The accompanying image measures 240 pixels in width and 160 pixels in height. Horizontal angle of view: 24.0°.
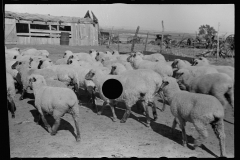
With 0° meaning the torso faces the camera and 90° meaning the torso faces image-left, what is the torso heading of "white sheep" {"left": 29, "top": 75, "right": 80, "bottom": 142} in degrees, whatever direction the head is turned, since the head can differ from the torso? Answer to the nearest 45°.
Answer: approximately 135°

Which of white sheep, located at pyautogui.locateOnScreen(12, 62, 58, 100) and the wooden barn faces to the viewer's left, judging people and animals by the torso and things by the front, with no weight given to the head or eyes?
the white sheep

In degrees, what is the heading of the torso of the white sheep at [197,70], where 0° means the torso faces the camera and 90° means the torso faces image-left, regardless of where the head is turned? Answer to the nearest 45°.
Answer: approximately 90°

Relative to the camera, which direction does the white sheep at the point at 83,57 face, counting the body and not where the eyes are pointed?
to the viewer's left

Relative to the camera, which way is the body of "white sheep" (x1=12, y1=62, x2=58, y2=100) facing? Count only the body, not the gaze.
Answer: to the viewer's left
